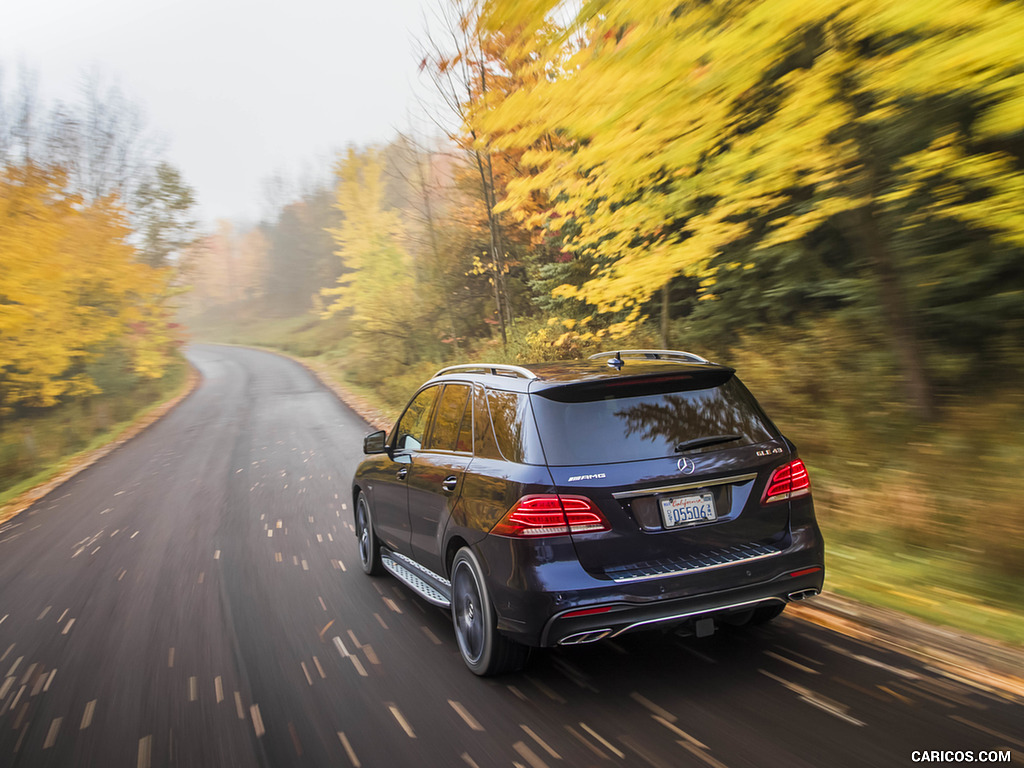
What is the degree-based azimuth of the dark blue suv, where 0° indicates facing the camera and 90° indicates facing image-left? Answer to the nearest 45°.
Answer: approximately 135°

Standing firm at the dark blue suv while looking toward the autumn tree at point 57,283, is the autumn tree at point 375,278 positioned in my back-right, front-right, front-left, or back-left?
front-right

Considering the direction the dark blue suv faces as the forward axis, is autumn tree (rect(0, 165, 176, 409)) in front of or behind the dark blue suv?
in front

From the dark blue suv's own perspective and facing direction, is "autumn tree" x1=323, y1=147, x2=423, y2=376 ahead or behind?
ahead
